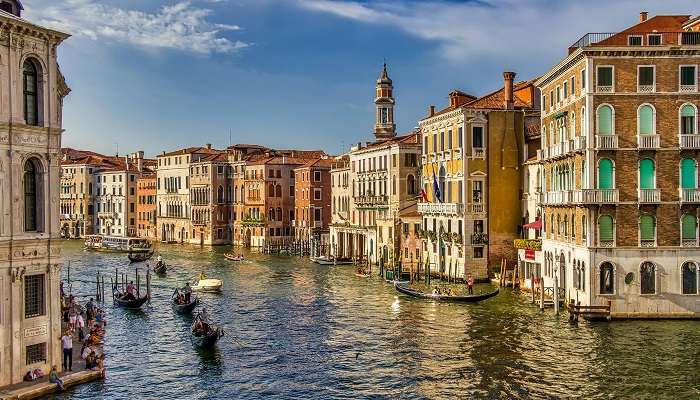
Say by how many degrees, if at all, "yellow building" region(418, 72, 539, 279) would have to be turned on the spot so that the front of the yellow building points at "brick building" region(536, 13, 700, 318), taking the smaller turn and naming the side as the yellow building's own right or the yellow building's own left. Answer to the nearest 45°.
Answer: approximately 90° to the yellow building's own left

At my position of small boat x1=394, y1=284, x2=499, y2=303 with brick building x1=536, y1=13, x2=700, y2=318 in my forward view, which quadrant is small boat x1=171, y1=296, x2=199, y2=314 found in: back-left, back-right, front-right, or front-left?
back-right

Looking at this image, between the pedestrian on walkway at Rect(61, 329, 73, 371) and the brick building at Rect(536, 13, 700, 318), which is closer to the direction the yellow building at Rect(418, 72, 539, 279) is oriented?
the pedestrian on walkway

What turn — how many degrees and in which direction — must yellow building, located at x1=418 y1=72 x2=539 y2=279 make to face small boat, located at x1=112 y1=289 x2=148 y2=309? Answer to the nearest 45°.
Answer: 0° — it already faces it

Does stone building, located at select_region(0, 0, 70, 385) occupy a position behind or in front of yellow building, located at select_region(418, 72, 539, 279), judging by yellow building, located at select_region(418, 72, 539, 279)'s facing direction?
in front

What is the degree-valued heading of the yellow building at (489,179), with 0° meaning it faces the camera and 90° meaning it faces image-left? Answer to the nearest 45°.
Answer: approximately 45°

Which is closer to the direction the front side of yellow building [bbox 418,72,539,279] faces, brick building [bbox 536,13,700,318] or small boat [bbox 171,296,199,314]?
the small boat

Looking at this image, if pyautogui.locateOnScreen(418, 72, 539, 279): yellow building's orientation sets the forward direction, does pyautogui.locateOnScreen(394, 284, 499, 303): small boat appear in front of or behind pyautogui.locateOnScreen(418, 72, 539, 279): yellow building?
in front

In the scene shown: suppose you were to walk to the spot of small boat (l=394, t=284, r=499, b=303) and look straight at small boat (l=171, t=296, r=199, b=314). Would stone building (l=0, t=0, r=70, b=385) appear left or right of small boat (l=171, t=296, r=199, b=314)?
left

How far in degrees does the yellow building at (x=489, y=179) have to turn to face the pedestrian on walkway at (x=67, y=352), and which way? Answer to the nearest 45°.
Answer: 0° — it already faces them

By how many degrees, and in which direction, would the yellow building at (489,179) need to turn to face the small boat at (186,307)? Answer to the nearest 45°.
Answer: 0° — it already faces it
